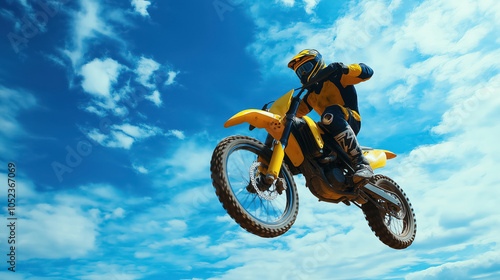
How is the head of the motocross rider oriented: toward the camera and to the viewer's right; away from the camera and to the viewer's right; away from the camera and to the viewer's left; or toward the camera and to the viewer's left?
toward the camera and to the viewer's left

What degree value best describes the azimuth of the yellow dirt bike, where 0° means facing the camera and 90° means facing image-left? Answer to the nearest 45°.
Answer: approximately 45°
